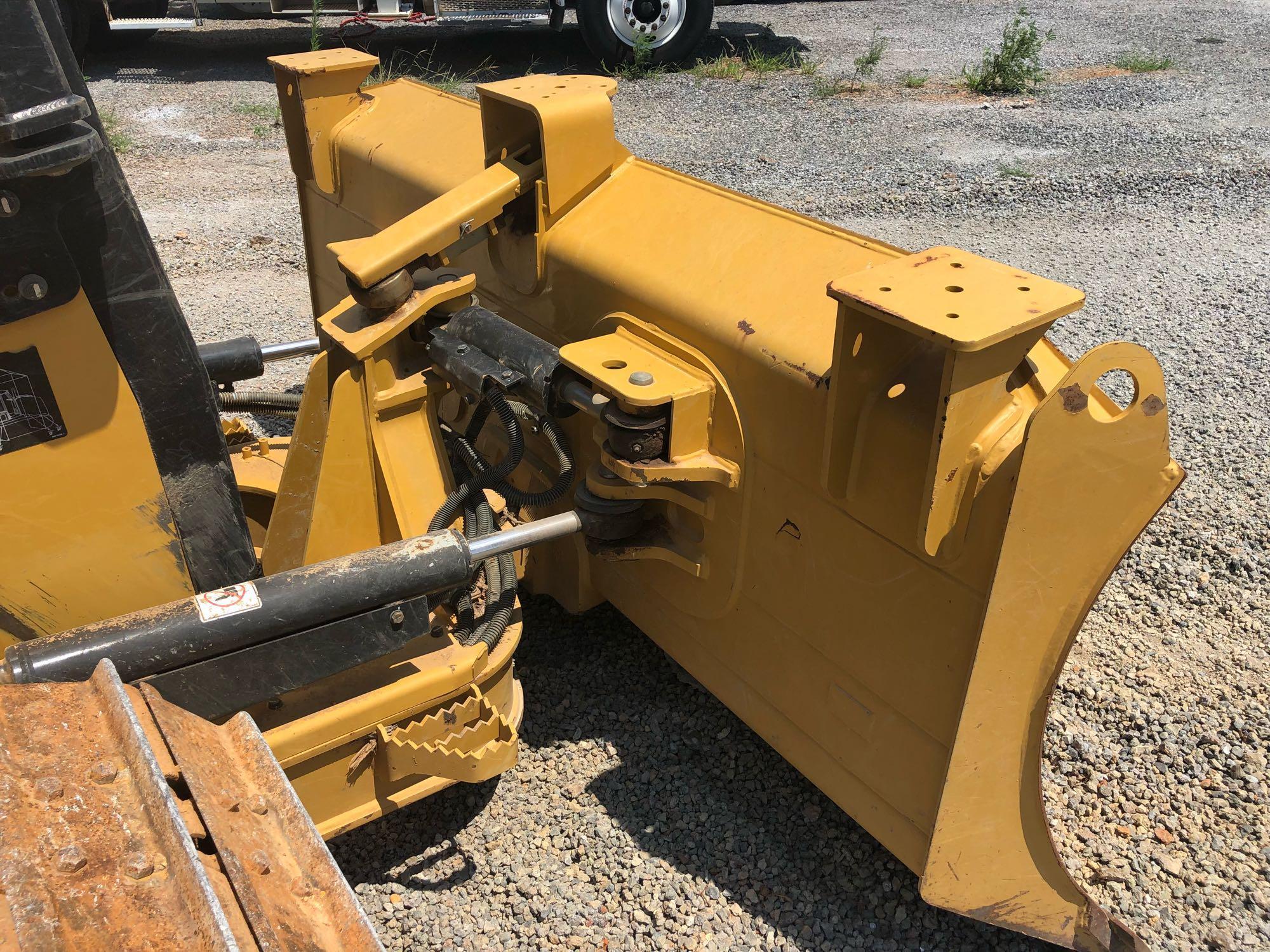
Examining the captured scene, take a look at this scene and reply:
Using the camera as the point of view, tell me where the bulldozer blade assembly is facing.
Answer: facing away from the viewer and to the right of the viewer

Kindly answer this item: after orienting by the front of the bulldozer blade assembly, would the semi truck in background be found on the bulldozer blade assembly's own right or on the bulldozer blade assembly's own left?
on the bulldozer blade assembly's own left

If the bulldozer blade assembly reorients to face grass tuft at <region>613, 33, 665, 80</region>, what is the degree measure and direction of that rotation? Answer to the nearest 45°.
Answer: approximately 45° to its left

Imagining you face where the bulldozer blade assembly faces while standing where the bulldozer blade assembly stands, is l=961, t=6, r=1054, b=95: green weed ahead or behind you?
ahead

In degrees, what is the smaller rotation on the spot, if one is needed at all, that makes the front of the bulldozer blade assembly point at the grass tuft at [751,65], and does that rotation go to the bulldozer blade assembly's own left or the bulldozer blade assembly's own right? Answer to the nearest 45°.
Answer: approximately 45° to the bulldozer blade assembly's own left

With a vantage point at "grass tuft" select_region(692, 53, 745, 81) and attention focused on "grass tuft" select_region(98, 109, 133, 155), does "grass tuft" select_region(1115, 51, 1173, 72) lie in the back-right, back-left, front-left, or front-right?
back-left

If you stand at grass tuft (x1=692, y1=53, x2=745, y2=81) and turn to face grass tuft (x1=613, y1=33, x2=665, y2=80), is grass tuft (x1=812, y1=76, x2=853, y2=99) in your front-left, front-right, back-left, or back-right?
back-left

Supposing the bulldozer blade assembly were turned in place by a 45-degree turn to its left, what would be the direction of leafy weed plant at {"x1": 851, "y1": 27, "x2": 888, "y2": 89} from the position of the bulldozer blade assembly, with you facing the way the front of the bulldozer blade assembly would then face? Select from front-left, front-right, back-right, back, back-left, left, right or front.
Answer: front

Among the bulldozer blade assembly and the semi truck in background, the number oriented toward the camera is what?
0
